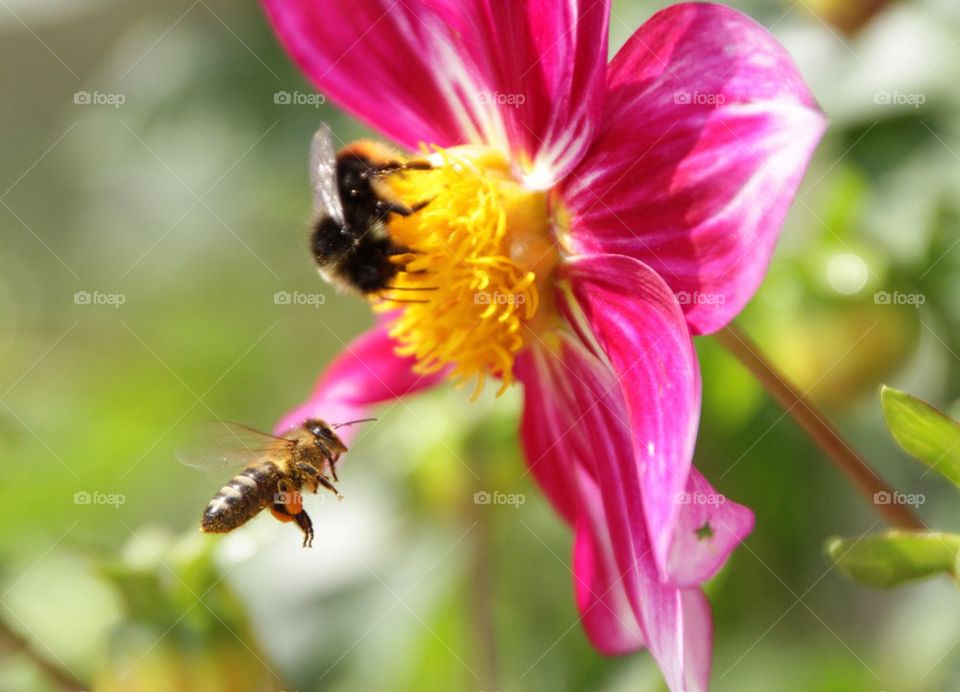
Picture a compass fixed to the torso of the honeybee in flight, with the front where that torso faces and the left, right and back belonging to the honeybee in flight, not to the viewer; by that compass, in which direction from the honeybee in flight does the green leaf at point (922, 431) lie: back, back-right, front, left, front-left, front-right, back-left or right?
front-right

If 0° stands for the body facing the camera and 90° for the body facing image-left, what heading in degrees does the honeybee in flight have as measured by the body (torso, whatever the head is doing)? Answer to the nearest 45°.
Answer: approximately 270°
